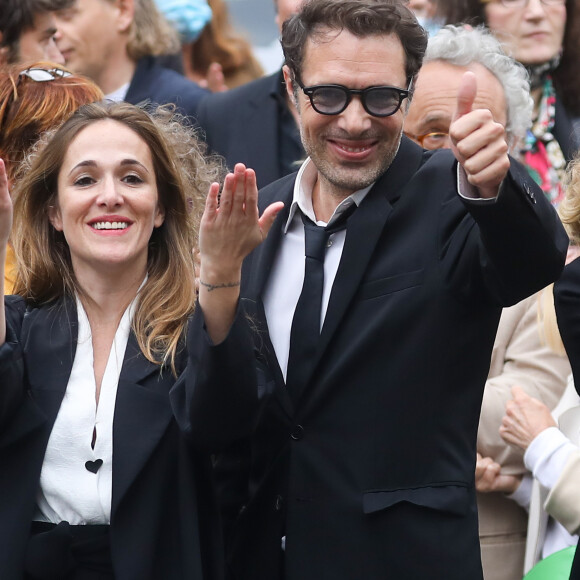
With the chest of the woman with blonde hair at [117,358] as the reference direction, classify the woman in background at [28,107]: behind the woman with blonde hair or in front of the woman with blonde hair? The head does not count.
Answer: behind

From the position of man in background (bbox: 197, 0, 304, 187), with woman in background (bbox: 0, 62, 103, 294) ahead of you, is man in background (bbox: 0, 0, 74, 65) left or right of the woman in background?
right

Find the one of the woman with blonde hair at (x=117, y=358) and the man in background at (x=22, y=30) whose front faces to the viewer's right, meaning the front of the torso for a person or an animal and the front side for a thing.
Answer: the man in background

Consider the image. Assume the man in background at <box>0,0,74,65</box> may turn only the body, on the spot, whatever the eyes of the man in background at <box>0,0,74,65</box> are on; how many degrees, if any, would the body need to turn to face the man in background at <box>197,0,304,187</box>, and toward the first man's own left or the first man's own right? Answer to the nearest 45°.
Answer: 0° — they already face them

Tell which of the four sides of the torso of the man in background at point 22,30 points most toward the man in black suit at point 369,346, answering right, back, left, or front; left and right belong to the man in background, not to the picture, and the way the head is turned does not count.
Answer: right

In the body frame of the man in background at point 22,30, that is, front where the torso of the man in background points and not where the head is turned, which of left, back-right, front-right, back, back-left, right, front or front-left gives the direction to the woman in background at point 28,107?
right

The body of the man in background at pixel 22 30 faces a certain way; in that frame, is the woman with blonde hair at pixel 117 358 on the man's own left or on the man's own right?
on the man's own right

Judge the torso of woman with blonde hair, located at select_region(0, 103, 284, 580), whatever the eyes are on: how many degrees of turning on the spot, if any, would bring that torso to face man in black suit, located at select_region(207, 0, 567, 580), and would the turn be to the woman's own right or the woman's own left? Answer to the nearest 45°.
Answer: approximately 90° to the woman's own left

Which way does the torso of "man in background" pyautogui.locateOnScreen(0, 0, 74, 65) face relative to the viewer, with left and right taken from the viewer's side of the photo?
facing to the right of the viewer
